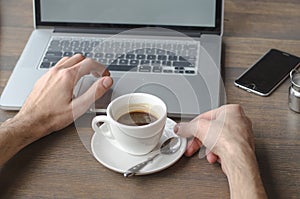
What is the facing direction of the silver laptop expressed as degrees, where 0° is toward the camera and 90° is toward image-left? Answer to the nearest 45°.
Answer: approximately 0°
